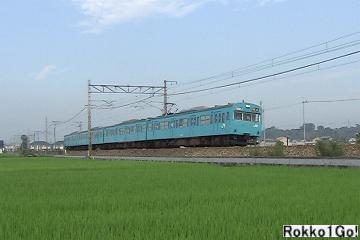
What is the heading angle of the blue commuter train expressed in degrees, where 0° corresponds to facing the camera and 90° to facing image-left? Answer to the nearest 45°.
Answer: approximately 315°

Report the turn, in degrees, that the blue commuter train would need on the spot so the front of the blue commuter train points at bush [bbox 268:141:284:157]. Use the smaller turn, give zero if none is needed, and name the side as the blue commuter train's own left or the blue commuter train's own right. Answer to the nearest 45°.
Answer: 0° — it already faces it

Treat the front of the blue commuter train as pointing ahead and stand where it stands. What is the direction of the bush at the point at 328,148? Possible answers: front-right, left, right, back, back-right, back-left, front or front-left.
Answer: front
